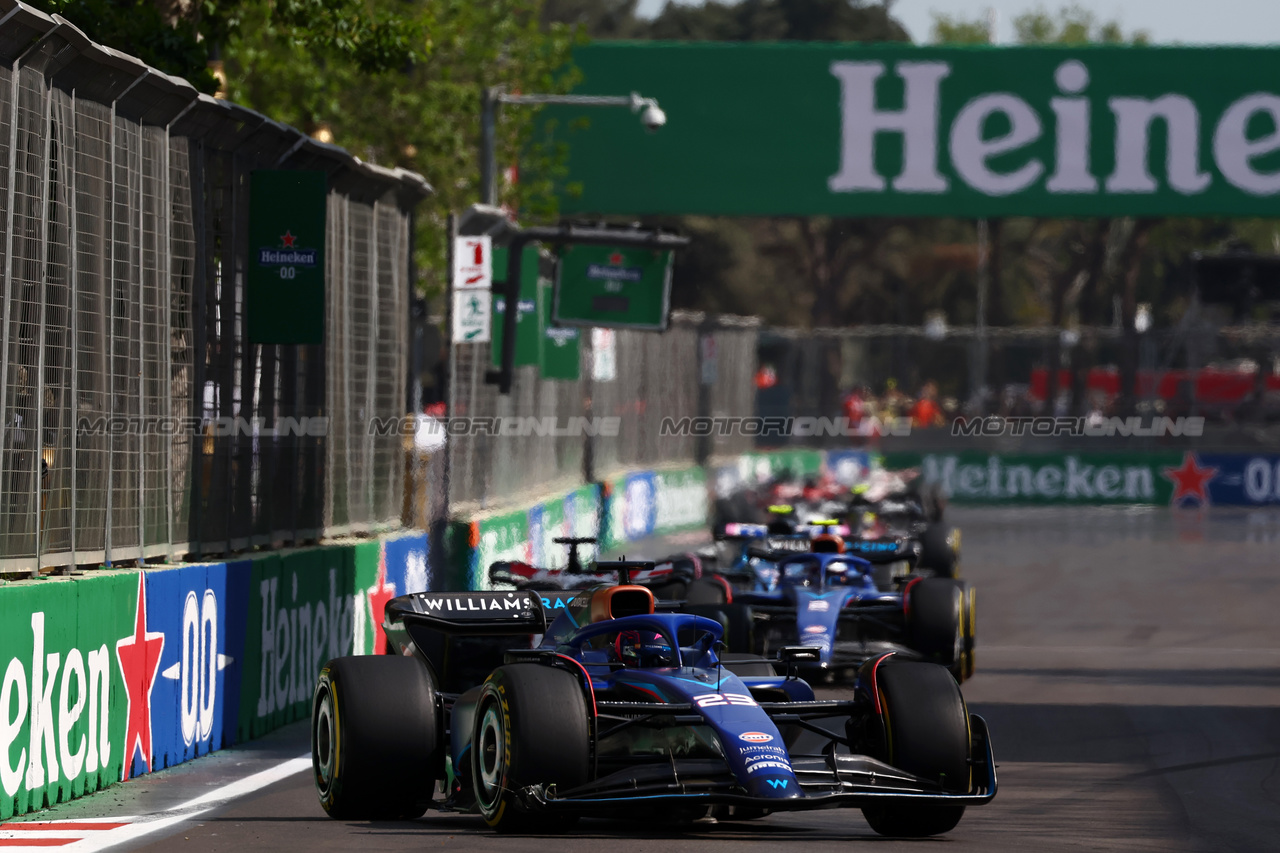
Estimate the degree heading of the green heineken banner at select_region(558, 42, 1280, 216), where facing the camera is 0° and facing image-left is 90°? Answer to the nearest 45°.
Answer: approximately 0°

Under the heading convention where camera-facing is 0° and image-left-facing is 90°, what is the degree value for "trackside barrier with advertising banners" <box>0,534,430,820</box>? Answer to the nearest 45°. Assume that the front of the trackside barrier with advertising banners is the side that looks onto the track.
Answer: approximately 315°

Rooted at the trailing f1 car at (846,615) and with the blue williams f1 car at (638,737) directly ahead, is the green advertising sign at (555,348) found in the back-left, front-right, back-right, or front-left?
back-right

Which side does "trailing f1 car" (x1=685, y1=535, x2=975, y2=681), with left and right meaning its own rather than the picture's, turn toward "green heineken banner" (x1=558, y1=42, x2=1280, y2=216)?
back

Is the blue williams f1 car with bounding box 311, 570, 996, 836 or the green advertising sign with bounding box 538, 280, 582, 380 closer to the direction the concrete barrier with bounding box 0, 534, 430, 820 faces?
the blue williams f1 car

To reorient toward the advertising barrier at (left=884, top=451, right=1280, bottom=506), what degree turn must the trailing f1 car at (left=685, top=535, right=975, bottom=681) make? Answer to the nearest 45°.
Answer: approximately 180°
